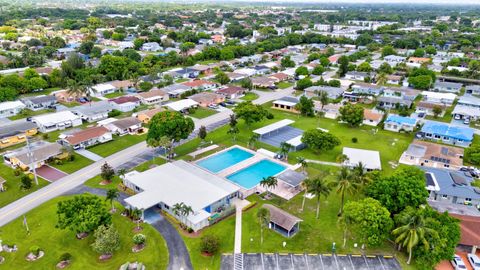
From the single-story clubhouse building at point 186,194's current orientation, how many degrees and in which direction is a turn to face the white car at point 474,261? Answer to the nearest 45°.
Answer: approximately 90° to its left

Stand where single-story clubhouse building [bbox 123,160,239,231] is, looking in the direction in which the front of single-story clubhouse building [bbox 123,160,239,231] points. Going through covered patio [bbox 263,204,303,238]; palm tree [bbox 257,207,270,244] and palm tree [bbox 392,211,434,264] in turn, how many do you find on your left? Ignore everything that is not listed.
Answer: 3

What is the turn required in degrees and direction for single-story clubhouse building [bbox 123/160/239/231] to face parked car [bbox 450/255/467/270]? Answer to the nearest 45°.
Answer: approximately 90° to its left

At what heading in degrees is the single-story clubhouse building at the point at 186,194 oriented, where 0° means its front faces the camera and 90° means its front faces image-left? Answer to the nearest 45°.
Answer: approximately 45°

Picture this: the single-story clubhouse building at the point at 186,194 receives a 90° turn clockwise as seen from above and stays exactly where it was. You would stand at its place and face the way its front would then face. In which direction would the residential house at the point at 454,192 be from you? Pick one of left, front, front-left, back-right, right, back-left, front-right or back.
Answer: back-right

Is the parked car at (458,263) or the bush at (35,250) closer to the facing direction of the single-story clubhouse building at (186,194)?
the bush

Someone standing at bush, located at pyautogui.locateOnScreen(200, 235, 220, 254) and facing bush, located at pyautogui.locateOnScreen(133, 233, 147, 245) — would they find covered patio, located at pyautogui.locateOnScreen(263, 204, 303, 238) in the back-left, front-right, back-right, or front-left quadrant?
back-right

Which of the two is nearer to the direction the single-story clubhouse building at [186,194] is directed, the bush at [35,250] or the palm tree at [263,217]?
the bush

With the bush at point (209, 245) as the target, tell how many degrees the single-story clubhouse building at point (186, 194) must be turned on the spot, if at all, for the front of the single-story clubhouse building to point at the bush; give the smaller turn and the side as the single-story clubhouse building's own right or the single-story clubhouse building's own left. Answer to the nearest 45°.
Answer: approximately 45° to the single-story clubhouse building's own left

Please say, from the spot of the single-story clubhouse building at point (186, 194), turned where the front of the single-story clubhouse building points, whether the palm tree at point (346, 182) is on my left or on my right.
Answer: on my left

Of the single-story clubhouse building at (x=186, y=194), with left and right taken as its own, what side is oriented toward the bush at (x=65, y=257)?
front

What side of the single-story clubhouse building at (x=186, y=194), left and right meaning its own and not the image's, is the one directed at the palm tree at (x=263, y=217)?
left

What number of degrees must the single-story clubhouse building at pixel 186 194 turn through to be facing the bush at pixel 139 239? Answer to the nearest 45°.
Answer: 0° — it already faces it
